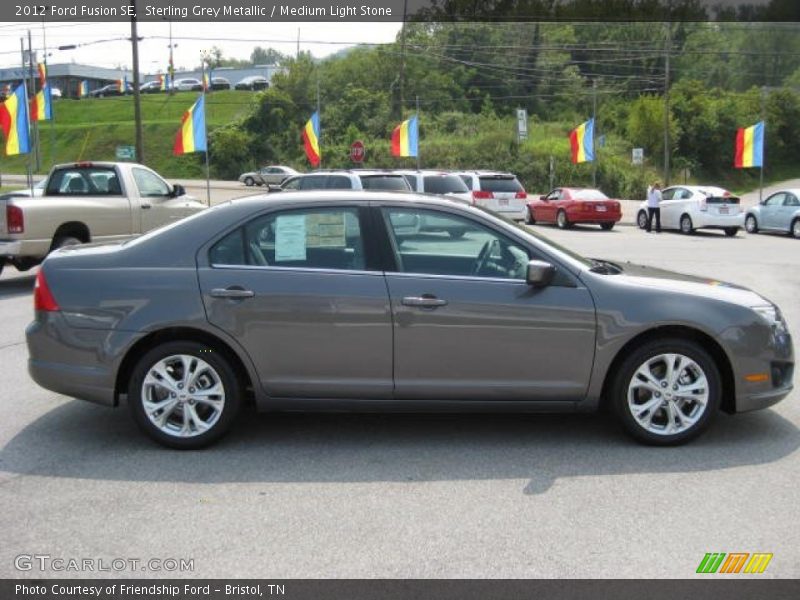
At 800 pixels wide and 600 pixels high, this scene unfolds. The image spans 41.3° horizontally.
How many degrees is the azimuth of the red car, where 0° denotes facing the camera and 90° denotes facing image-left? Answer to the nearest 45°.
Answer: approximately 135°

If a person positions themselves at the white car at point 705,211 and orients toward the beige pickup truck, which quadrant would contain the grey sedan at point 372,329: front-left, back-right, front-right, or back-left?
front-left

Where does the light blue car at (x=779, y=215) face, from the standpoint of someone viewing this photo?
facing away from the viewer and to the left of the viewer

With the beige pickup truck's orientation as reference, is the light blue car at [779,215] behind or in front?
in front

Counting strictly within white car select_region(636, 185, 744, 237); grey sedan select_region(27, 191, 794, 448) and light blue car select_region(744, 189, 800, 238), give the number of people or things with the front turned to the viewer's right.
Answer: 1

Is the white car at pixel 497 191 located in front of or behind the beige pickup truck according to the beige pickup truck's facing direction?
in front

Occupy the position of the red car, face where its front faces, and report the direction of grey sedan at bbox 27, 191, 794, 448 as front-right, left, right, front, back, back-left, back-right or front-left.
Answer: back-left

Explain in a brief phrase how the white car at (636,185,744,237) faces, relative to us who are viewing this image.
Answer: facing away from the viewer and to the left of the viewer

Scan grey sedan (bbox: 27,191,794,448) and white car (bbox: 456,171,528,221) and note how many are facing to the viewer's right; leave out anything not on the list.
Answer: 1

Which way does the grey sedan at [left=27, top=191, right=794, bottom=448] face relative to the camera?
to the viewer's right
